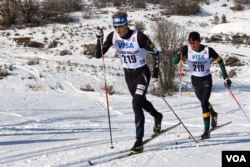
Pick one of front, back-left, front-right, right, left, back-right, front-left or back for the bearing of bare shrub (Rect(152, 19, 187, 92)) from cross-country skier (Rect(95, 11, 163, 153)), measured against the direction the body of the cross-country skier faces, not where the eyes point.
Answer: back-right

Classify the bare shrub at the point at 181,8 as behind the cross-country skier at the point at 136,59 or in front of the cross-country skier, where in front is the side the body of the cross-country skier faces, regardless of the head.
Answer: behind

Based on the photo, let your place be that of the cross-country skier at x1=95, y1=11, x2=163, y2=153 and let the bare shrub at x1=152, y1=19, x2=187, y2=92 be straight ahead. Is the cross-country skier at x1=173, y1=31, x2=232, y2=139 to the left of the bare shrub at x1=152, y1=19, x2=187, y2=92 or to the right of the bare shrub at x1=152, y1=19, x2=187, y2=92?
right

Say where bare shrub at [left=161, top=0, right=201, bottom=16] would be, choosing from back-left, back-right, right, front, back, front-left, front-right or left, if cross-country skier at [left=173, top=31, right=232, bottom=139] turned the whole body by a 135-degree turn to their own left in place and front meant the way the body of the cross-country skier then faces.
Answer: left

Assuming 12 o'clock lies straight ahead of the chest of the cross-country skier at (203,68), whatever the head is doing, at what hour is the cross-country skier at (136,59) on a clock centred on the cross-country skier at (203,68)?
the cross-country skier at (136,59) is roughly at 12 o'clock from the cross-country skier at (203,68).

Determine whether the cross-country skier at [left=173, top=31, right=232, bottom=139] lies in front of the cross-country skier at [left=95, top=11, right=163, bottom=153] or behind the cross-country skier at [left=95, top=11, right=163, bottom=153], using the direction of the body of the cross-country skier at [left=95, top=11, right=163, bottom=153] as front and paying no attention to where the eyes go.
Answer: behind

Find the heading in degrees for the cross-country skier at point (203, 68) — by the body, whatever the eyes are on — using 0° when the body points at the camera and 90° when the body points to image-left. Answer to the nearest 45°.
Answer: approximately 45°

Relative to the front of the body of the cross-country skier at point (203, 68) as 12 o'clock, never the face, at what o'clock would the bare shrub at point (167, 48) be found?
The bare shrub is roughly at 4 o'clock from the cross-country skier.
